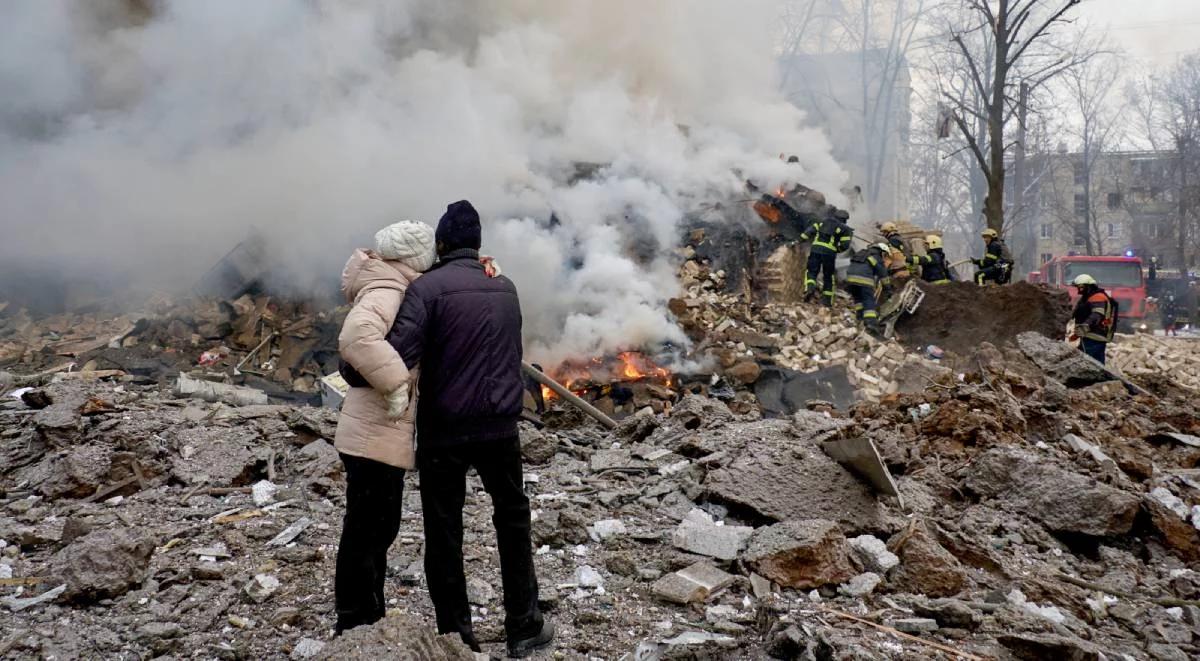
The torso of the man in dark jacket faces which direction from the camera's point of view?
away from the camera

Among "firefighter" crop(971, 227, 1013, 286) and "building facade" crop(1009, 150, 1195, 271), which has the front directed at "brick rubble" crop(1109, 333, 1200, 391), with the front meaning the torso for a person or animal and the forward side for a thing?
the building facade

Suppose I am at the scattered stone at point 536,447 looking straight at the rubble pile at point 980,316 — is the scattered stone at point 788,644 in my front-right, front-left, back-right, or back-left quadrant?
back-right

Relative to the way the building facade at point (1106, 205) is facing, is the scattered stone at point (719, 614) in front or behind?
in front

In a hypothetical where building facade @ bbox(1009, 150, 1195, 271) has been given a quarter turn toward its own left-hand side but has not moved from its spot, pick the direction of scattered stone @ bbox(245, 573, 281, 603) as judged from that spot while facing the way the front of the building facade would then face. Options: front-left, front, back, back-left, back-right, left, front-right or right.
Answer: right

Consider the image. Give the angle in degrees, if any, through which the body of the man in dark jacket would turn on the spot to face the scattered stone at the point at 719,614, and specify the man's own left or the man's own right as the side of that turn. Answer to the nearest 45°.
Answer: approximately 90° to the man's own right

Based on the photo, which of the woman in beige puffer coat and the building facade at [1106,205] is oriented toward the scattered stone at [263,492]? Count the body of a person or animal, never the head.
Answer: the building facade

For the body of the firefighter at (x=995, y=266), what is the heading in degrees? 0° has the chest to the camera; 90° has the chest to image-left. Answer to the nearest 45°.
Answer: approximately 90°

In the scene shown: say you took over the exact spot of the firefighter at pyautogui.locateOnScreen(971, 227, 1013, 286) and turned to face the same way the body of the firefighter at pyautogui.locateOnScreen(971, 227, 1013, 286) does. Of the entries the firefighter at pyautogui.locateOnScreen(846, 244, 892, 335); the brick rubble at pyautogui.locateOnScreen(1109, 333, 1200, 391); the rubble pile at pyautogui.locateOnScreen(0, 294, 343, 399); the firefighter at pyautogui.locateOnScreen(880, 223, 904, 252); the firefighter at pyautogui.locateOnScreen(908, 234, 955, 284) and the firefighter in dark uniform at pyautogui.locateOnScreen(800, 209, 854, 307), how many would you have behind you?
1

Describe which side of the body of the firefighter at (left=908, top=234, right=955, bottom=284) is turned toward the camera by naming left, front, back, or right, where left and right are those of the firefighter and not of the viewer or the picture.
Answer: left

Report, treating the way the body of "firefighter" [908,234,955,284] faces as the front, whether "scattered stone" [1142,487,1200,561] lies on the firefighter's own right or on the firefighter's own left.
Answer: on the firefighter's own left

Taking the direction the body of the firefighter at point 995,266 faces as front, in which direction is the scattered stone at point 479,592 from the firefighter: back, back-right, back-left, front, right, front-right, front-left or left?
left

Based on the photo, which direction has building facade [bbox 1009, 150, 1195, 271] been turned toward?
toward the camera
